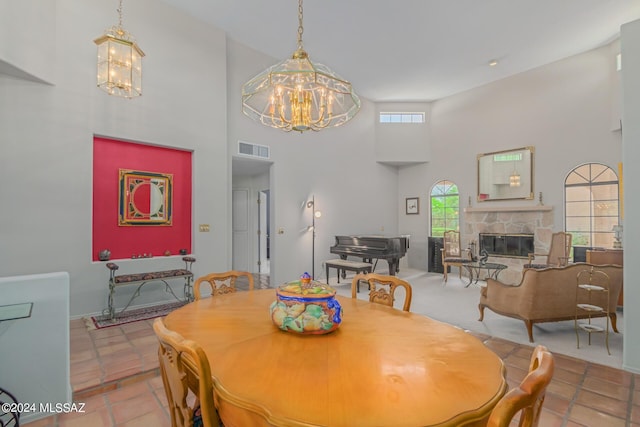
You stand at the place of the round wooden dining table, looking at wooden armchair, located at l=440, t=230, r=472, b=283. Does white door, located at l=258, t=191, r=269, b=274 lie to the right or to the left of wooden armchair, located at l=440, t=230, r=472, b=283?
left

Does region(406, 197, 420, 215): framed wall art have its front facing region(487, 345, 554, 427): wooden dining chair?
yes

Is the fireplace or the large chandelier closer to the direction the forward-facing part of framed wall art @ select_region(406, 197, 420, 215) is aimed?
the large chandelier

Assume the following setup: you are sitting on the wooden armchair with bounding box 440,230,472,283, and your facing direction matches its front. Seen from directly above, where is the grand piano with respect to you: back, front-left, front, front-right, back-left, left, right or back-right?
right

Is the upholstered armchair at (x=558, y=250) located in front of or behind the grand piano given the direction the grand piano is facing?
behind

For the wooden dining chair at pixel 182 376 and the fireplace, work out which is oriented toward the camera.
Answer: the fireplace

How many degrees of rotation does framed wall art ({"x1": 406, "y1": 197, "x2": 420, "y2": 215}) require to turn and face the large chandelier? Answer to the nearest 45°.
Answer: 0° — it already faces it

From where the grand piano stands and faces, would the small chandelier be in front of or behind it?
in front

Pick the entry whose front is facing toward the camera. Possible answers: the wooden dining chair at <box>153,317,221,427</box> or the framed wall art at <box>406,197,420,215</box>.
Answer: the framed wall art

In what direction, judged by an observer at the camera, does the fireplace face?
facing the viewer

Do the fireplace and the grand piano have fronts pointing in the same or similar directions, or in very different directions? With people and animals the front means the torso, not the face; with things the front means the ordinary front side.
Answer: same or similar directions

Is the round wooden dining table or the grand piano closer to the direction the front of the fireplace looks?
the round wooden dining table

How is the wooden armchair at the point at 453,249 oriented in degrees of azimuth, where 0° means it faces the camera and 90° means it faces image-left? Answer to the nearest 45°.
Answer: approximately 315°

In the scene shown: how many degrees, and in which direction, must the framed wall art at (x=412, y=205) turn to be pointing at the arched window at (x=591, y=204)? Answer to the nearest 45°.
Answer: approximately 45° to its left

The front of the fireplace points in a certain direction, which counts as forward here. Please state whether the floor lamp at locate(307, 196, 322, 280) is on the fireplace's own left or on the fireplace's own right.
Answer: on the fireplace's own right

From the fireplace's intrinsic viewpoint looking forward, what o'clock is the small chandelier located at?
The small chandelier is roughly at 1 o'clock from the fireplace.

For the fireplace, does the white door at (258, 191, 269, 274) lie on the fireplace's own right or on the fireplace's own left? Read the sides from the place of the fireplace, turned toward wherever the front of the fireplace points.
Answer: on the fireplace's own right

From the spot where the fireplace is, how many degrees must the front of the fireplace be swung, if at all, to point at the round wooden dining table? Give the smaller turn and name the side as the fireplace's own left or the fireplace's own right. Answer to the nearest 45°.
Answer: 0° — it already faces it

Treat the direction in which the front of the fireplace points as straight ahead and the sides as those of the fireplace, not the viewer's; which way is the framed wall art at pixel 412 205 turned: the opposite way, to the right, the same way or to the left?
the same way

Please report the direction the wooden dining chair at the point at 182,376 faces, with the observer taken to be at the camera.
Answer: facing away from the viewer and to the right of the viewer
